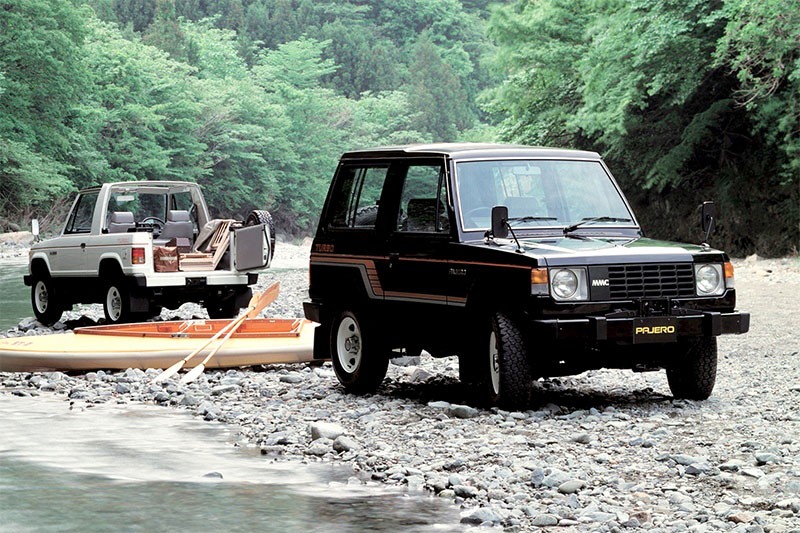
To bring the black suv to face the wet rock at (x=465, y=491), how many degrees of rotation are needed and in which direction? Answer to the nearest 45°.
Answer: approximately 45° to its right

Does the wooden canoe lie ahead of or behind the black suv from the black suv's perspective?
behind

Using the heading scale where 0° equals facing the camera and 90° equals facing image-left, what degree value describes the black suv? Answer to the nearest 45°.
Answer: approximately 315°

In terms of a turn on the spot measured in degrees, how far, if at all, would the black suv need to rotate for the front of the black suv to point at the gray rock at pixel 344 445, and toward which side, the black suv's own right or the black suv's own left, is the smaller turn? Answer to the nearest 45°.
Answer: approximately 90° to the black suv's own right
